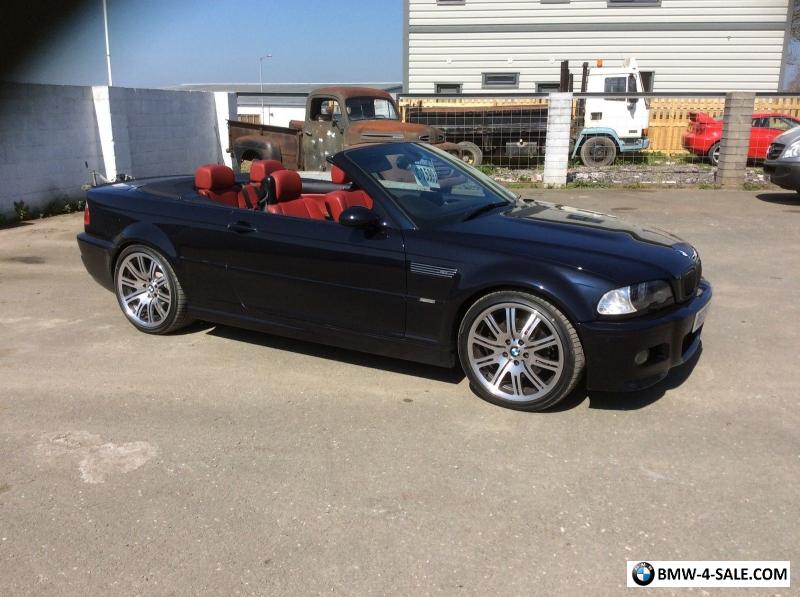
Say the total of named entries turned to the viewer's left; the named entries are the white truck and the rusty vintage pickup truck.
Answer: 0

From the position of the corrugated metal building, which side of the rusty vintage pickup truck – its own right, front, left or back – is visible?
left

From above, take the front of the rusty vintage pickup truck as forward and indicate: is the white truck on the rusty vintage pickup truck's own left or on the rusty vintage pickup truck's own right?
on the rusty vintage pickup truck's own left

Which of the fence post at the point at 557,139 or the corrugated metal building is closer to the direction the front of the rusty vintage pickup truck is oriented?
the fence post

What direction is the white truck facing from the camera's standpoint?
to the viewer's right

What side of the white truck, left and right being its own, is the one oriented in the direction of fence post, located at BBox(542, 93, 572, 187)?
right

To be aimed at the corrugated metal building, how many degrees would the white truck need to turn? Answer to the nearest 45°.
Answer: approximately 90° to its left

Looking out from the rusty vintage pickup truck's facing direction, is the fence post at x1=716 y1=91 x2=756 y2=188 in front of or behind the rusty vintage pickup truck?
in front

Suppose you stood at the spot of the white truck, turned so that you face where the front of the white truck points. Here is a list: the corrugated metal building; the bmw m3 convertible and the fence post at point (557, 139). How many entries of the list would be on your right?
2

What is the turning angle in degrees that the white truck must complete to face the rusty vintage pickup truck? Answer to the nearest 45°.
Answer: approximately 135° to its right

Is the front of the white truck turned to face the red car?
yes

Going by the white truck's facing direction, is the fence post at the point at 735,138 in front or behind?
in front

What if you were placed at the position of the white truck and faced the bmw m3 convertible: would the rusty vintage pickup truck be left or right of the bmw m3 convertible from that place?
right
